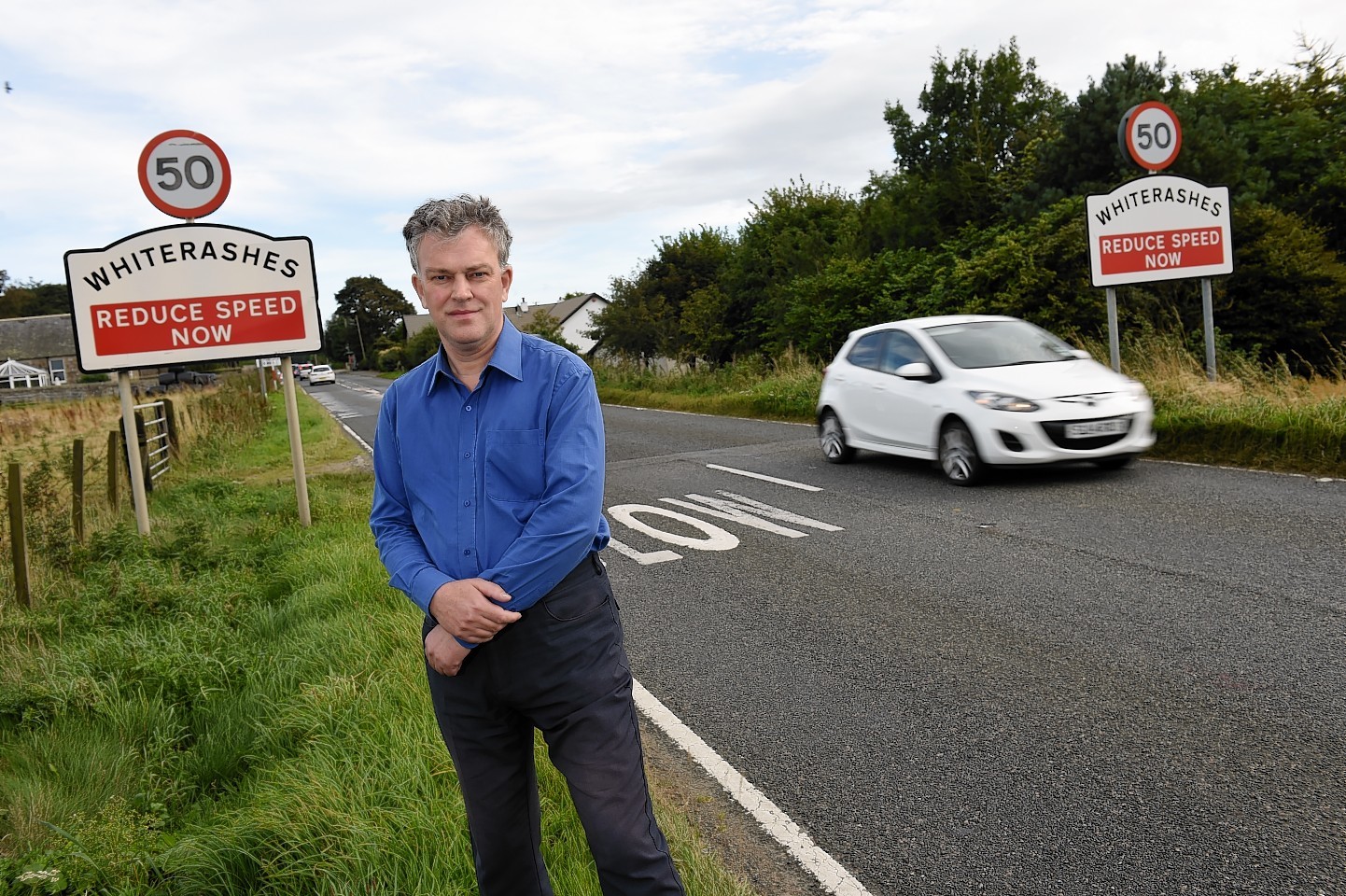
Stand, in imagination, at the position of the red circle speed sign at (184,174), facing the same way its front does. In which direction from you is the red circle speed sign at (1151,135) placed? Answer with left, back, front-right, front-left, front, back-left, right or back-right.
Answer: left

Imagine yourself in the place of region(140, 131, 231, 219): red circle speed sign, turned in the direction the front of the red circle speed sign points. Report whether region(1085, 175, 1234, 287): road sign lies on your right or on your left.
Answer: on your left

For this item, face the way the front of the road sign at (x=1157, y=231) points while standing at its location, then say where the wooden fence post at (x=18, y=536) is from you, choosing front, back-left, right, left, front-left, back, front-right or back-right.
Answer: front-right

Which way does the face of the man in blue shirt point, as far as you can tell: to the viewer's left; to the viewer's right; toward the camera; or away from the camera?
toward the camera

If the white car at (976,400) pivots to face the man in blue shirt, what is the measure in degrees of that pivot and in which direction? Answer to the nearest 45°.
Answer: approximately 45° to its right

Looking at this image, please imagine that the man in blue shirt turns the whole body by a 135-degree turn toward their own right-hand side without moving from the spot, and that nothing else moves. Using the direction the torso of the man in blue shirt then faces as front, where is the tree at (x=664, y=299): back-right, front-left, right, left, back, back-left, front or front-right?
front-right

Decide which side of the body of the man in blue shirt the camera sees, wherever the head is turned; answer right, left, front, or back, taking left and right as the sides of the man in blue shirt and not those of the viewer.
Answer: front

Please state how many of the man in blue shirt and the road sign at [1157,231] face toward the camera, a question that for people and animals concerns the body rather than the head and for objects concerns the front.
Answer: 2

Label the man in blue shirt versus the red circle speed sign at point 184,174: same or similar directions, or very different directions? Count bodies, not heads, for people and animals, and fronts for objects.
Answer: same or similar directions

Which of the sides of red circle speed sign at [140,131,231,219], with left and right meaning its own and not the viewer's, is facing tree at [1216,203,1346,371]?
left

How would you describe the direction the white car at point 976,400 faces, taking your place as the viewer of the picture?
facing the viewer and to the right of the viewer

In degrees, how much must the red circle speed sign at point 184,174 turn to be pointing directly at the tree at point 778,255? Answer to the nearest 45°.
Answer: approximately 135° to its left

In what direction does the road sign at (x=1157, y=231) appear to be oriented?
toward the camera

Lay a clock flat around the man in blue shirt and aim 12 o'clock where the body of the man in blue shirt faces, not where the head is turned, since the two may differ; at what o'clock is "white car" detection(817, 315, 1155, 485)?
The white car is roughly at 7 o'clock from the man in blue shirt.

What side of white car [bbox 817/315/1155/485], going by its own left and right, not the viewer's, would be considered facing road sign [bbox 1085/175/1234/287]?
left

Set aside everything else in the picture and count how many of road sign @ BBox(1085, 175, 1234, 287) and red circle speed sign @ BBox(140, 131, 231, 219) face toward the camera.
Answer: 2
